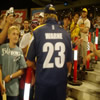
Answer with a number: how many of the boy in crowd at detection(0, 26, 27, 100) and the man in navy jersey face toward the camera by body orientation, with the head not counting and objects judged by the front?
1

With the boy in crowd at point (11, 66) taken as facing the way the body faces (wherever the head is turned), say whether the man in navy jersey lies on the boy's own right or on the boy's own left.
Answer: on the boy's own left

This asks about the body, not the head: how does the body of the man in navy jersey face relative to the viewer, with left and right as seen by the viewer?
facing away from the viewer

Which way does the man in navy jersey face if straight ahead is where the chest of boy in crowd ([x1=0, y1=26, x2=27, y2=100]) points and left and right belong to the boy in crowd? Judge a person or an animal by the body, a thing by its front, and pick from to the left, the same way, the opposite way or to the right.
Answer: the opposite way

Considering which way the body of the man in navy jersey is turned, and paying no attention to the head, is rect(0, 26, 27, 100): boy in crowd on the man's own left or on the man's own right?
on the man's own left
